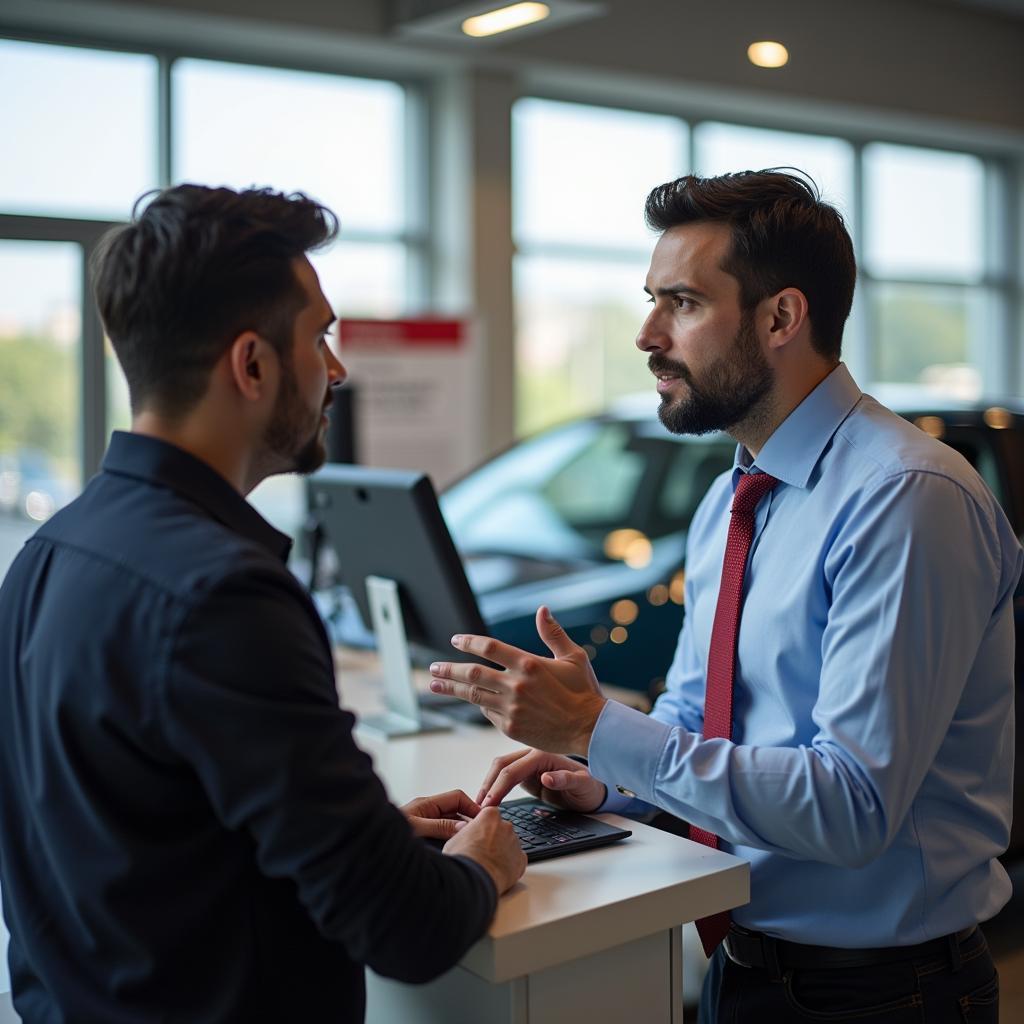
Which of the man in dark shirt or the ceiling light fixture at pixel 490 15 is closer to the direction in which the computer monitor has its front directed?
the ceiling light fixture

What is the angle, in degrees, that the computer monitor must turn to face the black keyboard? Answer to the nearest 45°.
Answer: approximately 135° to its right

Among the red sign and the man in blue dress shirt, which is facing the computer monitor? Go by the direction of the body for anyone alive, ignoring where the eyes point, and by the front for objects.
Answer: the red sign

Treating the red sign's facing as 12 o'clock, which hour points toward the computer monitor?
The computer monitor is roughly at 12 o'clock from the red sign.

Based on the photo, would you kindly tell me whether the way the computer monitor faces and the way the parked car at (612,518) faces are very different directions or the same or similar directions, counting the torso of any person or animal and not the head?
very different directions

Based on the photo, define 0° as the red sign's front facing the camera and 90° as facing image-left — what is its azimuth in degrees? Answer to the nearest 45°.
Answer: approximately 0°

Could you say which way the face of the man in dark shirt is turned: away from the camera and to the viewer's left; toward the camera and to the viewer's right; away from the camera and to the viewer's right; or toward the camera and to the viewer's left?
away from the camera and to the viewer's right

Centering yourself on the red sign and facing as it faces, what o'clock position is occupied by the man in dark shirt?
The man in dark shirt is roughly at 12 o'clock from the red sign.

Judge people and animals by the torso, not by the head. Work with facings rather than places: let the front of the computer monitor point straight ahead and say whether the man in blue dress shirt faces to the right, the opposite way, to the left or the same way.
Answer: the opposite way

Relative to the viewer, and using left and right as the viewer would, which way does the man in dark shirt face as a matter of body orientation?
facing away from the viewer and to the right of the viewer
